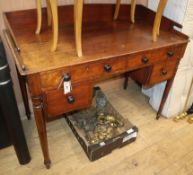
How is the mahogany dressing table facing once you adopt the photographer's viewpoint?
facing the viewer and to the right of the viewer
